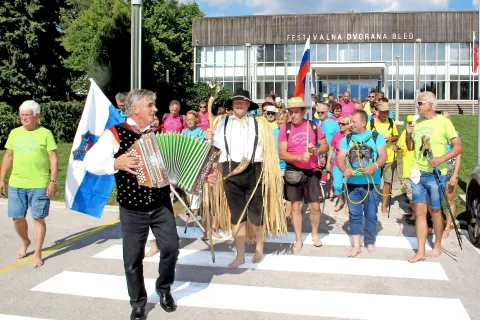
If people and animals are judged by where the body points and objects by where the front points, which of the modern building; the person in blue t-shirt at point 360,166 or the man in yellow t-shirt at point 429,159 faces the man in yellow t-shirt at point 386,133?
the modern building

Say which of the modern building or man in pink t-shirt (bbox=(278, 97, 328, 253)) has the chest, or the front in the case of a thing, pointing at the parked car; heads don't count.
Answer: the modern building

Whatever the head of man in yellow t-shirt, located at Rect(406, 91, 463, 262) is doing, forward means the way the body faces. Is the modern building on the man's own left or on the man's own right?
on the man's own right

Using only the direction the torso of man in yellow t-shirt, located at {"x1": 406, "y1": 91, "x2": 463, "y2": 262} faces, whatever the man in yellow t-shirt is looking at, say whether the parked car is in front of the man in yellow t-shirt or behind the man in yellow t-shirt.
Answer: behind
